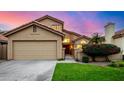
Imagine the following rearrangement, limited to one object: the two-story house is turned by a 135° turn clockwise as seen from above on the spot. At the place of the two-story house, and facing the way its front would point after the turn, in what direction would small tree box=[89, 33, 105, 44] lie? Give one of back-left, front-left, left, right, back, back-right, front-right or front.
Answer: back-right

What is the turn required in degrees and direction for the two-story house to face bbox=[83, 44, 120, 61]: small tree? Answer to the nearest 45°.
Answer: approximately 90° to its left

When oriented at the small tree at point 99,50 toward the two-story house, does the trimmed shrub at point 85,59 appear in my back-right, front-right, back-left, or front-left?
front-left

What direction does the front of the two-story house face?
toward the camera

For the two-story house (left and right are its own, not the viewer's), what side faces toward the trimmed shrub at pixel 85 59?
left
